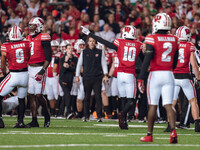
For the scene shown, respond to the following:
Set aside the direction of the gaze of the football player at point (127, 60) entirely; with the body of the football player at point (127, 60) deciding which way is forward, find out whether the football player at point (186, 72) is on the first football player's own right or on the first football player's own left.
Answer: on the first football player's own right

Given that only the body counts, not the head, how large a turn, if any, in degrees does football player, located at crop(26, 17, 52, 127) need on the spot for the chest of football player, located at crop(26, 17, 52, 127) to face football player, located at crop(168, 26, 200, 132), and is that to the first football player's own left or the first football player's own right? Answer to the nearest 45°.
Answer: approximately 135° to the first football player's own left

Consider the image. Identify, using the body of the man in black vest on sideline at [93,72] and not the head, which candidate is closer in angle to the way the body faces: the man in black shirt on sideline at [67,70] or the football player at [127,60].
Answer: the football player

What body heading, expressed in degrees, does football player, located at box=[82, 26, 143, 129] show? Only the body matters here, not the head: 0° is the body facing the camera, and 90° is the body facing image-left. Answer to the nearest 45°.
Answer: approximately 180°

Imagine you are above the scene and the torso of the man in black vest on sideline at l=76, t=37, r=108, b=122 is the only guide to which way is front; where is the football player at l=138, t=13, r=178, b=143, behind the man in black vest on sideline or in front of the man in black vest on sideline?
in front
